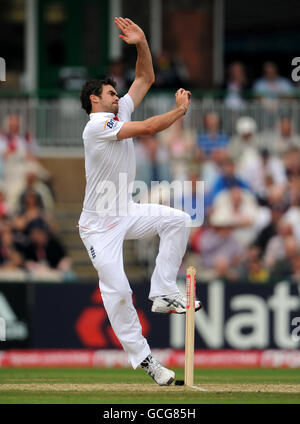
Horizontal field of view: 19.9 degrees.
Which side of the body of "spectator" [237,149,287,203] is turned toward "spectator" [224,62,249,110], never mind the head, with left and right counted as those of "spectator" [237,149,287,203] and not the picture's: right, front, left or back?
back

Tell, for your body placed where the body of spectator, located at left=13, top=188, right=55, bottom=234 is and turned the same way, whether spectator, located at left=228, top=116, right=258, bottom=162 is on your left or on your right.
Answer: on your left

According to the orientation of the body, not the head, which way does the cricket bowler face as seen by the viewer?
to the viewer's right

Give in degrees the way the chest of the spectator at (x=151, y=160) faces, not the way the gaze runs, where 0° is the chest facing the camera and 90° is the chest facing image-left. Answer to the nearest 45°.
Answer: approximately 0°

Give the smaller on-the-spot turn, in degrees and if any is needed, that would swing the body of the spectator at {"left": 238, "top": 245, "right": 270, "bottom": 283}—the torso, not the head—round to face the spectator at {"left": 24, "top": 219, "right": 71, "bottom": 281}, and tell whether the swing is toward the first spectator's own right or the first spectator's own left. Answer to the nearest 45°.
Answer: approximately 90° to the first spectator's own right

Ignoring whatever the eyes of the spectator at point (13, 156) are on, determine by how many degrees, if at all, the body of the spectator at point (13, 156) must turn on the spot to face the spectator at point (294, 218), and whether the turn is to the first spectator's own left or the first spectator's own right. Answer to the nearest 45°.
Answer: approximately 90° to the first spectator's own left

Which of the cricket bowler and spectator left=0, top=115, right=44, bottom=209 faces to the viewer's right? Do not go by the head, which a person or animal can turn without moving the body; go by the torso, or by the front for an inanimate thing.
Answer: the cricket bowler

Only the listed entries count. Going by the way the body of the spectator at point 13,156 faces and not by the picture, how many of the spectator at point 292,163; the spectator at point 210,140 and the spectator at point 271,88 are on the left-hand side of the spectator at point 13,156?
3
